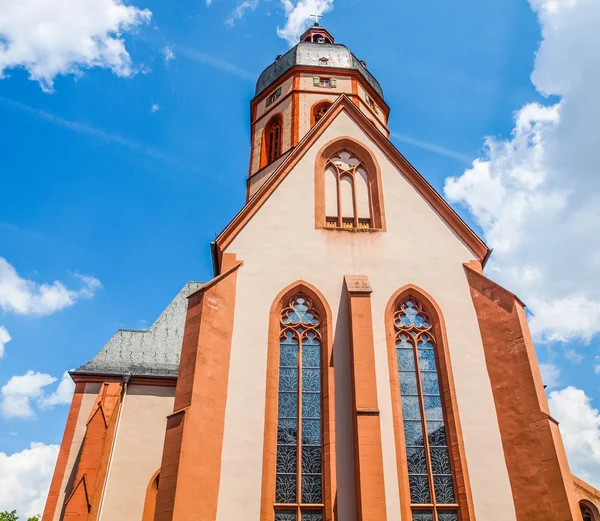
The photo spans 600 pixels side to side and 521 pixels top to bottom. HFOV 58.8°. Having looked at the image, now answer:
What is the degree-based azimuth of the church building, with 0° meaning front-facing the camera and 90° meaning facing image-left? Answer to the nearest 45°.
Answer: approximately 0°
